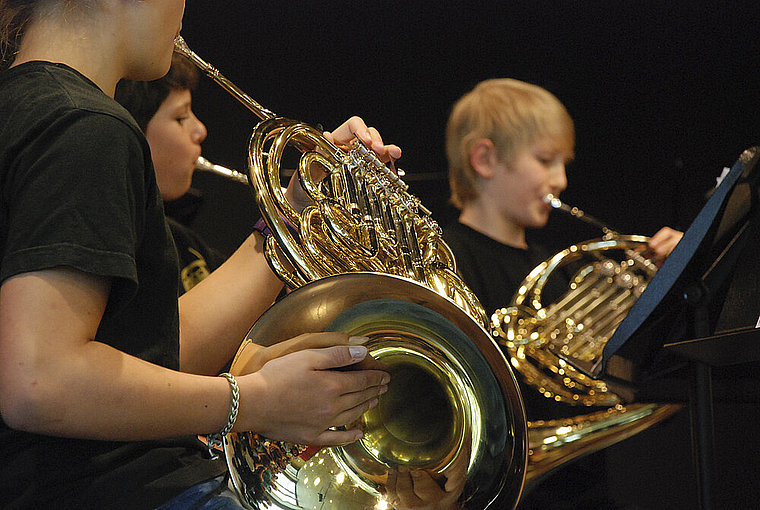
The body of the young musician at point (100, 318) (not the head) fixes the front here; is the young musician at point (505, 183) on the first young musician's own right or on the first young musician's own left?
on the first young musician's own left

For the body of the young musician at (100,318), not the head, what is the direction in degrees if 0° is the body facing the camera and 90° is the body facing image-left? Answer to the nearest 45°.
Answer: approximately 270°

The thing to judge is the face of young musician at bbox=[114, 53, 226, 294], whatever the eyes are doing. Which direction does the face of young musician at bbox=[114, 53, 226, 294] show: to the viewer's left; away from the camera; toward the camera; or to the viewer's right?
to the viewer's right

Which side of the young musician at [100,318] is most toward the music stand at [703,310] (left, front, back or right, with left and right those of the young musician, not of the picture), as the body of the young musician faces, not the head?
front

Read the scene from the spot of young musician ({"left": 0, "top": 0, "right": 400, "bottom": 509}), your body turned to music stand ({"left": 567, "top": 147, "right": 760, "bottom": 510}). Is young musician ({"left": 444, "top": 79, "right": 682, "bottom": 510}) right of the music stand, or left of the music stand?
left

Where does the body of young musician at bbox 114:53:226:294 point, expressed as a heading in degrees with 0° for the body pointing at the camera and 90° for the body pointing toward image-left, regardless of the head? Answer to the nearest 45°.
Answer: approximately 270°

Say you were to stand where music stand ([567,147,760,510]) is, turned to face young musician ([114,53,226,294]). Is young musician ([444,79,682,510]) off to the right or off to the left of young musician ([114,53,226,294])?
right

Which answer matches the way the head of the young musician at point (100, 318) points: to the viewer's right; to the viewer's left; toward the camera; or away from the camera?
to the viewer's right

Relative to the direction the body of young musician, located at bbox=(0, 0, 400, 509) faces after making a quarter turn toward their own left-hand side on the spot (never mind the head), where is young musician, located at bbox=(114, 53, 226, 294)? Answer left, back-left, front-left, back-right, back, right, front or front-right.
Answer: front

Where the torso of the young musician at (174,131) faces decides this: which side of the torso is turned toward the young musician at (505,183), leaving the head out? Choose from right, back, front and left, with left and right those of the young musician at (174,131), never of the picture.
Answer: front

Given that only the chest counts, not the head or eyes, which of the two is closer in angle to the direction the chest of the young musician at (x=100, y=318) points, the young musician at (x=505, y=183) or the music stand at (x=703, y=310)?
the music stand

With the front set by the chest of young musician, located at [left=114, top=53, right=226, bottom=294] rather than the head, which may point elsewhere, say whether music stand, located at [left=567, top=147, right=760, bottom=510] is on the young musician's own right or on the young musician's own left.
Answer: on the young musician's own right
